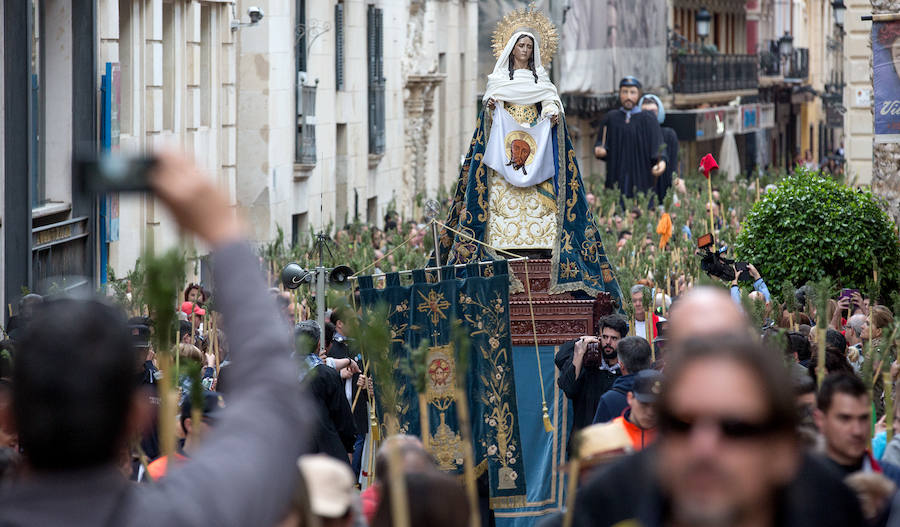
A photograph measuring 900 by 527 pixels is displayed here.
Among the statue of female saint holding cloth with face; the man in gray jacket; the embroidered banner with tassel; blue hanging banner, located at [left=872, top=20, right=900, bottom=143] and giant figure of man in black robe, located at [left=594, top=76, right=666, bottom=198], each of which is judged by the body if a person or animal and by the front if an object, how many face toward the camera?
4

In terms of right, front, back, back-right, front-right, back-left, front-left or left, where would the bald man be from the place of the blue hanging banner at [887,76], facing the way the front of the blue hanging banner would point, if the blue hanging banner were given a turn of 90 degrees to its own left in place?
right

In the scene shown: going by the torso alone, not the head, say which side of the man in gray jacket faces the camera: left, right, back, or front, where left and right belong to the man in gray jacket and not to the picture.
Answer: back

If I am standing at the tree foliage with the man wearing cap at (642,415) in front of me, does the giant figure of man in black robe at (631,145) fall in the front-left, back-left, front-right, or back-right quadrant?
back-right

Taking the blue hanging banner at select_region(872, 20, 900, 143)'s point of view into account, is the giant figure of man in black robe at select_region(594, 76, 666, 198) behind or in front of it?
behind

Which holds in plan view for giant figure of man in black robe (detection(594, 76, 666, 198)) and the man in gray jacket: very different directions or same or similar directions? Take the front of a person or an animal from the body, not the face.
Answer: very different directions

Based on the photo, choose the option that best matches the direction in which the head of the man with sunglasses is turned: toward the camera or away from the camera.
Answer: toward the camera

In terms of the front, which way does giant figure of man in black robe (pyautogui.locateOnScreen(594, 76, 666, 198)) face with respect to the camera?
toward the camera

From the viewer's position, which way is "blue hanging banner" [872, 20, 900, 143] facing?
facing the viewer

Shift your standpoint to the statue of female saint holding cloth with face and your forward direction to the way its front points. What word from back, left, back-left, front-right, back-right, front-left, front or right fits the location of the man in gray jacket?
front

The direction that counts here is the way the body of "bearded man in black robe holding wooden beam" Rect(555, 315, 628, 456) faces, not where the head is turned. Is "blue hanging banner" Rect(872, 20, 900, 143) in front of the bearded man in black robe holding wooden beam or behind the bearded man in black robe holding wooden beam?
behind

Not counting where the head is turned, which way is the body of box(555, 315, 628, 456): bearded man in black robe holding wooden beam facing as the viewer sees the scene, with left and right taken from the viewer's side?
facing the viewer and to the left of the viewer

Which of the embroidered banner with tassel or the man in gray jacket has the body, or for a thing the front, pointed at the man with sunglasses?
the embroidered banner with tassel

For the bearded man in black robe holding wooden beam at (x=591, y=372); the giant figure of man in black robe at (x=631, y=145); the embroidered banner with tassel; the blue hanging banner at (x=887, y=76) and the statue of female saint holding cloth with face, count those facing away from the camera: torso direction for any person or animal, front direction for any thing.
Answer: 0

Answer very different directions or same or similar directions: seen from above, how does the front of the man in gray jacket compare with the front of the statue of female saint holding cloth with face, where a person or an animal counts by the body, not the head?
very different directions

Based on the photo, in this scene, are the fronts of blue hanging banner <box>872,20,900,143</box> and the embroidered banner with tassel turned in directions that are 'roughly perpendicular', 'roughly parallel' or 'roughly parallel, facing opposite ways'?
roughly parallel

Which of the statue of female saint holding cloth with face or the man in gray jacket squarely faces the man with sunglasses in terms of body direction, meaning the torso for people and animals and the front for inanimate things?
the statue of female saint holding cloth with face

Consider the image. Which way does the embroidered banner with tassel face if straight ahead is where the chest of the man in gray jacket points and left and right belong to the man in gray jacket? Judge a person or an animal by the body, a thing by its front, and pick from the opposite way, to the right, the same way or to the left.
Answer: the opposite way

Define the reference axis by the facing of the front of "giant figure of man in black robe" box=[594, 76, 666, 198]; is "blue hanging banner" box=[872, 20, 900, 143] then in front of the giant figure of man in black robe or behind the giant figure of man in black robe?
in front
